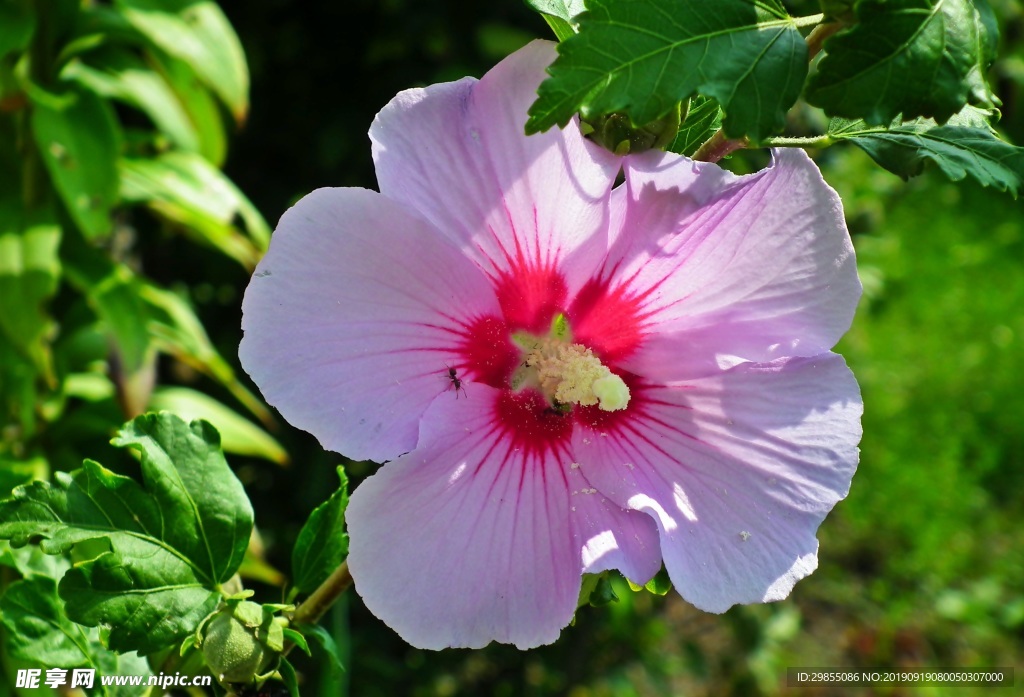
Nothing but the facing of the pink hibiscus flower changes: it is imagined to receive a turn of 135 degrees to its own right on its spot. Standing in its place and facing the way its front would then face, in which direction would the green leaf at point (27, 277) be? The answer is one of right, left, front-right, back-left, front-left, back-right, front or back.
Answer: front

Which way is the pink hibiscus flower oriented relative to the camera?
toward the camera

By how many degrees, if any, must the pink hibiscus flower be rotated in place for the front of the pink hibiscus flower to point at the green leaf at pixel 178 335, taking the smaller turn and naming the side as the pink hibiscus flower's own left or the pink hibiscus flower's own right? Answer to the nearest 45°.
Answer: approximately 135° to the pink hibiscus flower's own right
